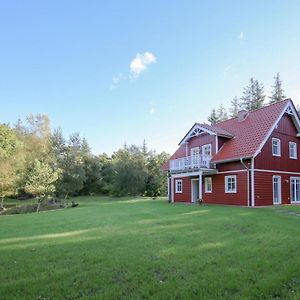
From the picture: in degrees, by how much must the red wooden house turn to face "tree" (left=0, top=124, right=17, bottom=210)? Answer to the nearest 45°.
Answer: approximately 45° to its right

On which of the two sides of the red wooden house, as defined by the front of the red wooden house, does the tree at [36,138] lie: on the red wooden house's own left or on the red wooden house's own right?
on the red wooden house's own right

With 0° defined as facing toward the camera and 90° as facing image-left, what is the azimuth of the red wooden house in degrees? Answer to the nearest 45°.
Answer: approximately 45°
